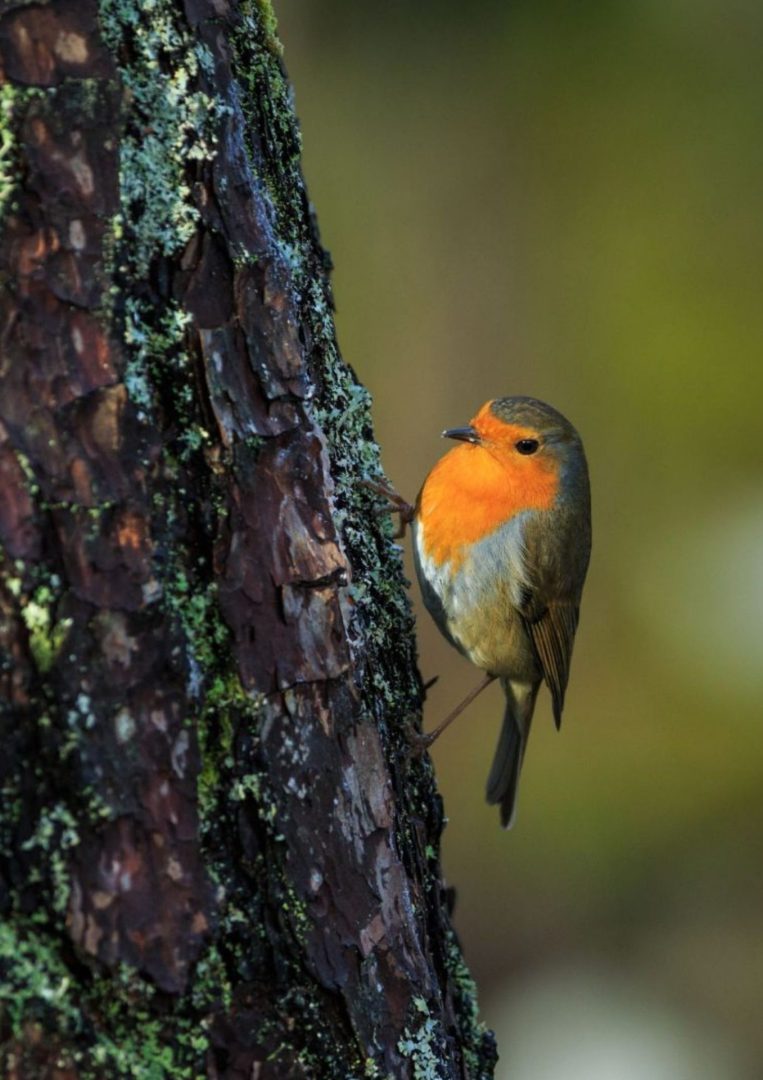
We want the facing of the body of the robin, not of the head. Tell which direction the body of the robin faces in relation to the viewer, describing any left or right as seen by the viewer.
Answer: facing the viewer and to the left of the viewer
